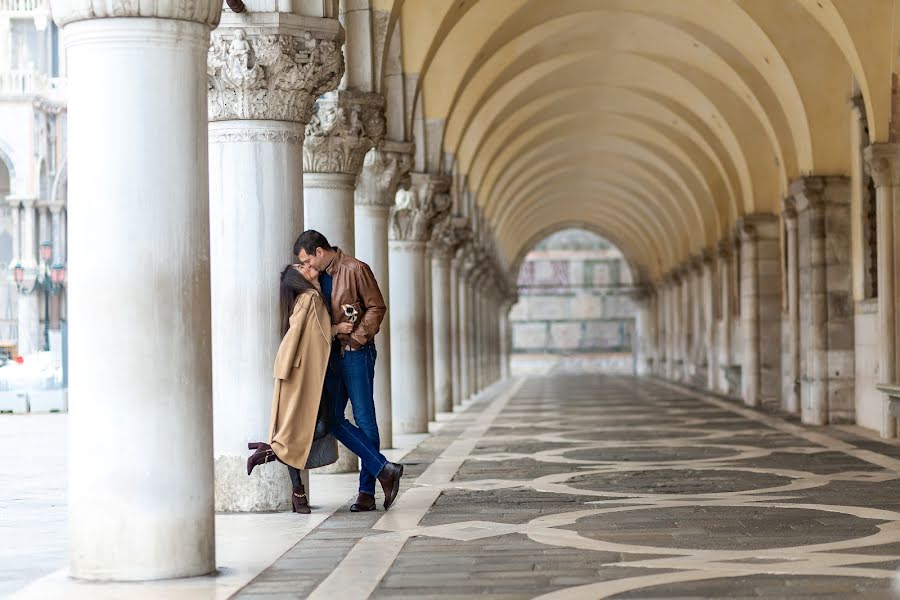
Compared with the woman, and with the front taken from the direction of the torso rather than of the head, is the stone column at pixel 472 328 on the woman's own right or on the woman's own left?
on the woman's own left

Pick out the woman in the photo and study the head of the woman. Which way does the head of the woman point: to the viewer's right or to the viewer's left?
to the viewer's right

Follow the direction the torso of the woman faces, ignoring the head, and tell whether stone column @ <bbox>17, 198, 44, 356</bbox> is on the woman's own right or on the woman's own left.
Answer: on the woman's own left

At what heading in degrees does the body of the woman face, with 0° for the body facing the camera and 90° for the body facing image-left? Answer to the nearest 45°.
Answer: approximately 270°

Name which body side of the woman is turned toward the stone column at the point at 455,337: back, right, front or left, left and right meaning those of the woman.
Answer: left

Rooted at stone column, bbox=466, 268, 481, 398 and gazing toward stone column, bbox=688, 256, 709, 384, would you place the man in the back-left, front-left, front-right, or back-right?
back-right

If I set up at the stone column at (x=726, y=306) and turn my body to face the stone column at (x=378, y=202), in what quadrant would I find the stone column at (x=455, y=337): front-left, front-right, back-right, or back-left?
front-right

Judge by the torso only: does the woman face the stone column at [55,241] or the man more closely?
the man

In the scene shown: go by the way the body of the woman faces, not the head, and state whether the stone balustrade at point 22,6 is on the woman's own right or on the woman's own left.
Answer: on the woman's own left

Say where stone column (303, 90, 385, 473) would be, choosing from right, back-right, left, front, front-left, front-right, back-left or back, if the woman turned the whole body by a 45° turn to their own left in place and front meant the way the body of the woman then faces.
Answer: front-left

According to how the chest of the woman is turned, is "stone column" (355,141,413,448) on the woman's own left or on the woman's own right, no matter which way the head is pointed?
on the woman's own left

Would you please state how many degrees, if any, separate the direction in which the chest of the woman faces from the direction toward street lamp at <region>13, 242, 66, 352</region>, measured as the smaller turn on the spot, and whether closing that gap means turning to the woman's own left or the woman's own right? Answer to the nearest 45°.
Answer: approximately 90° to the woman's own left

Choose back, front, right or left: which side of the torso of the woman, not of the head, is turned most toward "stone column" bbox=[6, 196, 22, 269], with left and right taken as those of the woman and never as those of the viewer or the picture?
left
